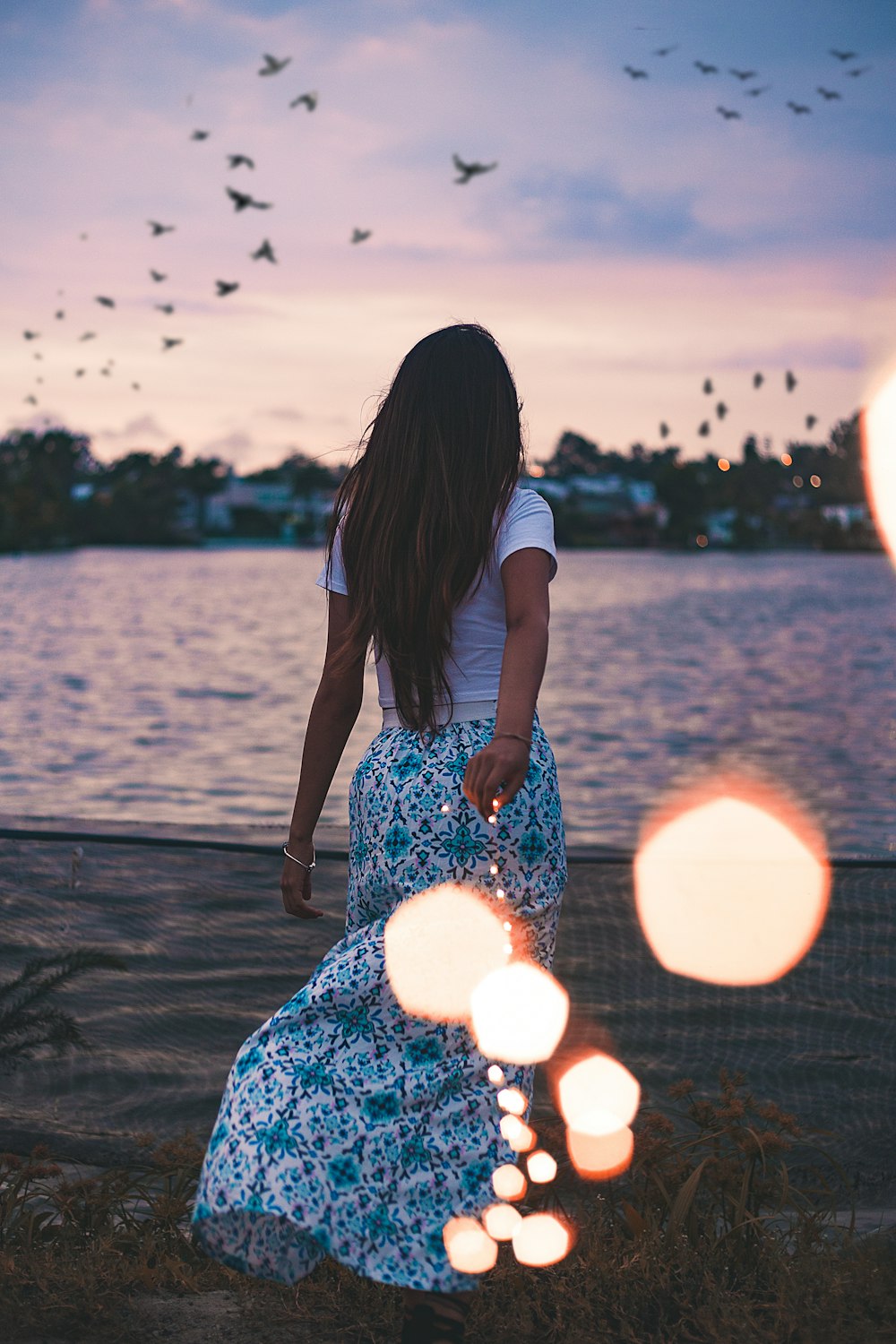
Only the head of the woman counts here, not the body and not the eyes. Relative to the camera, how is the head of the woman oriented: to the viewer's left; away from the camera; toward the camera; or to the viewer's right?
away from the camera

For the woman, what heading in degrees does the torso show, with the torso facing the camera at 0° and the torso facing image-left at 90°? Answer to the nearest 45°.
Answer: approximately 180°
